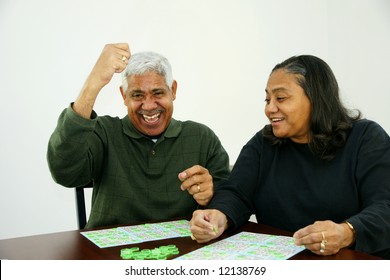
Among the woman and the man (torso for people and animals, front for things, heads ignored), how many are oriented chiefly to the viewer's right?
0

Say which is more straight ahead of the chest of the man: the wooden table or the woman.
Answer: the wooden table

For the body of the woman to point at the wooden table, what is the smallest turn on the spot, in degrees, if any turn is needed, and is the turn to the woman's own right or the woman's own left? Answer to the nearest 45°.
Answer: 0° — they already face it

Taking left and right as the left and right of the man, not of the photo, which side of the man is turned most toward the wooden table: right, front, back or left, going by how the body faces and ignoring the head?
front

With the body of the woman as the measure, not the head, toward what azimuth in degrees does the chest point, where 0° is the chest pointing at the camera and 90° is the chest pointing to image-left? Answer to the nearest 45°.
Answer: approximately 45°

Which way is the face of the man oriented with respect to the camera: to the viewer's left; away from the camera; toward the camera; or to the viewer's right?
toward the camera

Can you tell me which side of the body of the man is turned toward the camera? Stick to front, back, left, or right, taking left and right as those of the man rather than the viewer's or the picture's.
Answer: front

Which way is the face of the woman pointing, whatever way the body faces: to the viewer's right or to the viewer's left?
to the viewer's left

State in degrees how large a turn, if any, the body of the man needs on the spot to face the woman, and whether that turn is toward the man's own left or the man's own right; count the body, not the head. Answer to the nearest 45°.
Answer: approximately 45° to the man's own left
